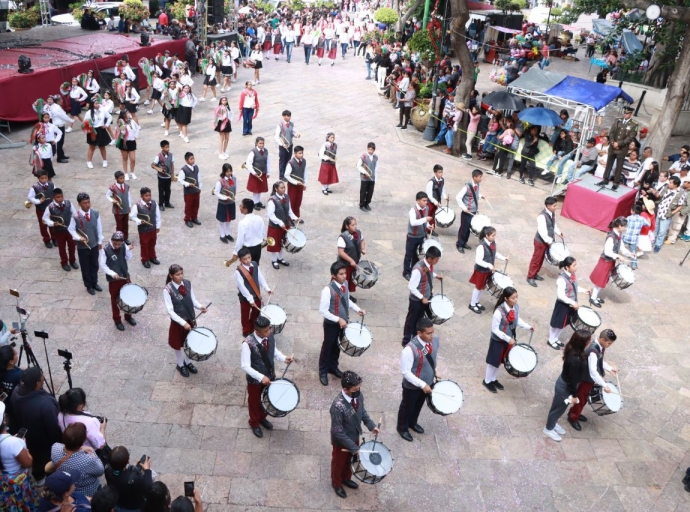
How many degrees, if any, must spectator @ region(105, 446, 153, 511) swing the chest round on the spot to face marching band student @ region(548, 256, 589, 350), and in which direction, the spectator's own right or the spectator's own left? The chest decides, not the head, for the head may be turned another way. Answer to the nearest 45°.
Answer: approximately 45° to the spectator's own right

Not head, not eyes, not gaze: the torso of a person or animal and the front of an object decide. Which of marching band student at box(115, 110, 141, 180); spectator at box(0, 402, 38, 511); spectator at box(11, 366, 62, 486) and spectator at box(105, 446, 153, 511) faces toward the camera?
the marching band student

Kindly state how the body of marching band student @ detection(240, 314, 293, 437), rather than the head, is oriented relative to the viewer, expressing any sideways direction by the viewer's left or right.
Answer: facing the viewer and to the right of the viewer

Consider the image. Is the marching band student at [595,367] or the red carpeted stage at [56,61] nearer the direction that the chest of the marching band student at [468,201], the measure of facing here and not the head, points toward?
the marching band student

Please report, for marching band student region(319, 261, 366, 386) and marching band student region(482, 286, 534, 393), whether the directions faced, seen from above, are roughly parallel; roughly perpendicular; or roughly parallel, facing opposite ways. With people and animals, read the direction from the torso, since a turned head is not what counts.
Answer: roughly parallel

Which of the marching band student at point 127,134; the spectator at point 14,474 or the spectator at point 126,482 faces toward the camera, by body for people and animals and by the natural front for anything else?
the marching band student

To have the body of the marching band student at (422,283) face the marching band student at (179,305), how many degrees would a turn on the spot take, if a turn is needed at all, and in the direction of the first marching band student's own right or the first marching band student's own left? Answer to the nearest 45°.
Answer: approximately 90° to the first marching band student's own right

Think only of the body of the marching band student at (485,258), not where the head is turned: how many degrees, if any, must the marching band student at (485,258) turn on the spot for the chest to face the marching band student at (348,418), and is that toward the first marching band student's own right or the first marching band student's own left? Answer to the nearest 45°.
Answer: approximately 45° to the first marching band student's own right

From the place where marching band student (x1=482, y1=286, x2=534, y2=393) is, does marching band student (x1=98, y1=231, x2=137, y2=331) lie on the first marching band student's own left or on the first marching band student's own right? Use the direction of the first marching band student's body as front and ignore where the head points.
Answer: on the first marching band student's own right

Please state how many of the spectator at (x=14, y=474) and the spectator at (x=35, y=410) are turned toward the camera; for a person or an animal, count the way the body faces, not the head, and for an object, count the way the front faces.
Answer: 0

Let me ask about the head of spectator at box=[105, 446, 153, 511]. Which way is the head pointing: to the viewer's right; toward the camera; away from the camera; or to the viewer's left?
away from the camera

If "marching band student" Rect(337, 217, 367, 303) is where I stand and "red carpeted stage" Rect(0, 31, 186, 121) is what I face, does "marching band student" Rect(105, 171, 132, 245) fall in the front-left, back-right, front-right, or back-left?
front-left
